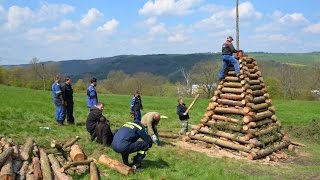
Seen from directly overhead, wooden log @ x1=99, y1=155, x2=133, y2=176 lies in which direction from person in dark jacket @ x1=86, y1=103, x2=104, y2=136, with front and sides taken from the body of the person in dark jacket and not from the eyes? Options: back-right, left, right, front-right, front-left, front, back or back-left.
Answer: right

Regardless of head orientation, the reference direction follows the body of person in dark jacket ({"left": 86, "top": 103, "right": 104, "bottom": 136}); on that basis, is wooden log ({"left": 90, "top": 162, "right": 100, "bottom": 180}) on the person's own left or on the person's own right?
on the person's own right

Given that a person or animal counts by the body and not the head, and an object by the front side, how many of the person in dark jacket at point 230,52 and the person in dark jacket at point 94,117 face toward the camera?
0

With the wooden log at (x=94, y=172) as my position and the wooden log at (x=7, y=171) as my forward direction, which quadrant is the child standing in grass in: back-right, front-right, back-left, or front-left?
back-right

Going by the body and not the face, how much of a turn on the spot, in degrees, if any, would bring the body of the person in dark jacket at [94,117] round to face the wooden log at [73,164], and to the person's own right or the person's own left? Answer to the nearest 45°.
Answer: approximately 90° to the person's own right

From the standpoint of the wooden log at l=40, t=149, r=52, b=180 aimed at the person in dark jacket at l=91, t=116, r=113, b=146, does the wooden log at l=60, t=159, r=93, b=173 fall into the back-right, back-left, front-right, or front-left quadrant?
front-right

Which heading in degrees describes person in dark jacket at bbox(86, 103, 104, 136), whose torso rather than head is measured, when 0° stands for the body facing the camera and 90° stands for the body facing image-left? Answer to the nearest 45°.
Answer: approximately 270°

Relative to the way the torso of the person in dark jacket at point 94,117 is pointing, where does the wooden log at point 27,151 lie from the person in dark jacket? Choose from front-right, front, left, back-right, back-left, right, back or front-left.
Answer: back-right
